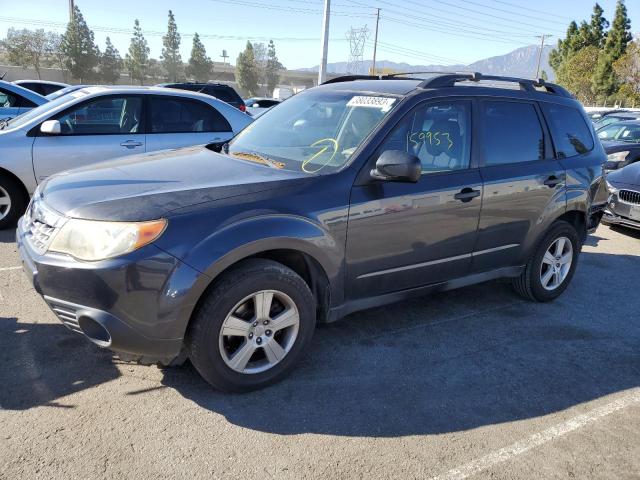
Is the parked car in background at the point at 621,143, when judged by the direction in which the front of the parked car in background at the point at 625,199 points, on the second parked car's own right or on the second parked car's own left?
on the second parked car's own right

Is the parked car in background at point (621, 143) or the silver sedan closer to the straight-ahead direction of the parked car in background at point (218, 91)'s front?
the silver sedan

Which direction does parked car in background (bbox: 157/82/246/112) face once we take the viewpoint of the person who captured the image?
facing to the left of the viewer

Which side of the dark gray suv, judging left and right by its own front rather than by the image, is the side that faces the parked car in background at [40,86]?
right

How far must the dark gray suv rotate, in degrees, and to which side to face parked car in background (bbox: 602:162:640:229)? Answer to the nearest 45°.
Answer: approximately 180°

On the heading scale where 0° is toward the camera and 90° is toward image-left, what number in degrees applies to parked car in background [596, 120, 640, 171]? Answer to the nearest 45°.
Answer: approximately 45°

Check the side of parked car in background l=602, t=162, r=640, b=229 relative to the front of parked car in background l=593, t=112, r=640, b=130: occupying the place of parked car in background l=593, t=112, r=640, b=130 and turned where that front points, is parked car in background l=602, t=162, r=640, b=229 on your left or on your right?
on your left

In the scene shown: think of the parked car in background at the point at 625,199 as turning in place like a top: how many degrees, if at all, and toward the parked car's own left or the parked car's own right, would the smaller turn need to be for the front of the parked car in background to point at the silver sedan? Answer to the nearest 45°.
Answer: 0° — it already faces it

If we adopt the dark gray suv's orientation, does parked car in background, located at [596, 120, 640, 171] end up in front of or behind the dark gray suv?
behind

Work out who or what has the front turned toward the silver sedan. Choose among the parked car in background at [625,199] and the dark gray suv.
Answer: the parked car in background

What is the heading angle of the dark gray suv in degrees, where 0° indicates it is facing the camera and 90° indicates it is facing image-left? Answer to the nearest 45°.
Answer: approximately 45°
